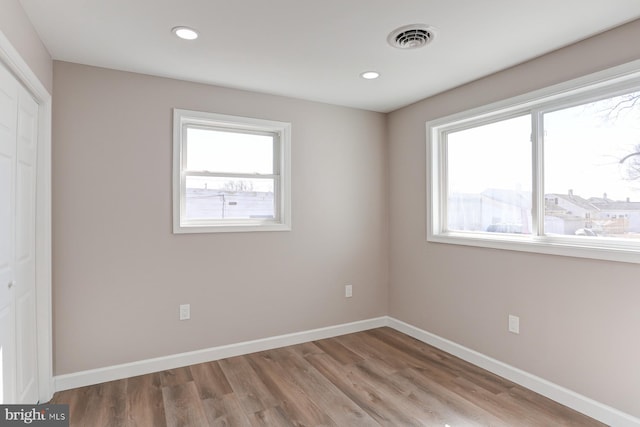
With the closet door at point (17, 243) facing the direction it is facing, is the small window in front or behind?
in front

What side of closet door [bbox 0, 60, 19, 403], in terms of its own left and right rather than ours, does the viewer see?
right

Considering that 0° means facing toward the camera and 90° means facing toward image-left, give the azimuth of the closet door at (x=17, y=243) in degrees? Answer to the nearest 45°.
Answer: approximately 270°

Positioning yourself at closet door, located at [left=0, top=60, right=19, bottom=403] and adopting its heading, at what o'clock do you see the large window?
The large window is roughly at 1 o'clock from the closet door.

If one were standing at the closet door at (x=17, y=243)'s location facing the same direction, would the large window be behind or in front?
in front

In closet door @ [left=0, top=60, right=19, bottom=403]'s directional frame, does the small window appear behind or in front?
in front
